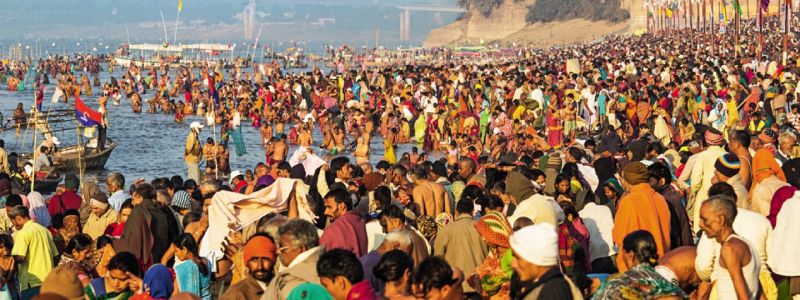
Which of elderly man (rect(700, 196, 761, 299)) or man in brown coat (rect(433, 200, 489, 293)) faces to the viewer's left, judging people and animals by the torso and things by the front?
elderly man (rect(700, 196, 761, 299))

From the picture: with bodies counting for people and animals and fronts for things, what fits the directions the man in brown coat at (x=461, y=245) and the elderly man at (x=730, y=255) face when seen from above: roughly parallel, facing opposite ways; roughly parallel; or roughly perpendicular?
roughly perpendicular

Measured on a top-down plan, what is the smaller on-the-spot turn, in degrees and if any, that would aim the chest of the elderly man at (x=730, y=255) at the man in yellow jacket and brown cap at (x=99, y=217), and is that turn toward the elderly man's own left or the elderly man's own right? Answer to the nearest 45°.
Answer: approximately 45° to the elderly man's own right

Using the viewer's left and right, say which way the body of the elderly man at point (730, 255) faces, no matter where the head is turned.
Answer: facing to the left of the viewer

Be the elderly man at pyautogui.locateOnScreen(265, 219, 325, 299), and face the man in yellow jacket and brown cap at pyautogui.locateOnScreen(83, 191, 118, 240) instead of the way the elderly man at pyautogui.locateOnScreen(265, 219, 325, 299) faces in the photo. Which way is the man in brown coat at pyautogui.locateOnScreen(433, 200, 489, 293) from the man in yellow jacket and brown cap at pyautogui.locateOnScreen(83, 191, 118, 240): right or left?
right

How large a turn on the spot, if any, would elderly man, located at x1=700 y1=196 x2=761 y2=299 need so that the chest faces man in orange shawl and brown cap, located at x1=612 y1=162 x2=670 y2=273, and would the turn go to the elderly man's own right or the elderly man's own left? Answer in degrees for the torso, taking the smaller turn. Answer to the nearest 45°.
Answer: approximately 90° to the elderly man's own right

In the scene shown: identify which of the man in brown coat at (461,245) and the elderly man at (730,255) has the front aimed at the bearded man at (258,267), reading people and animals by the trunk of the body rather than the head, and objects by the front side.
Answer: the elderly man at (730,255)

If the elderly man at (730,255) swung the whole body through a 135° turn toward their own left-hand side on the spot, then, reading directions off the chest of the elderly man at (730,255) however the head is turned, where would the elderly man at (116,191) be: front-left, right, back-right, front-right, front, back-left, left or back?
back
